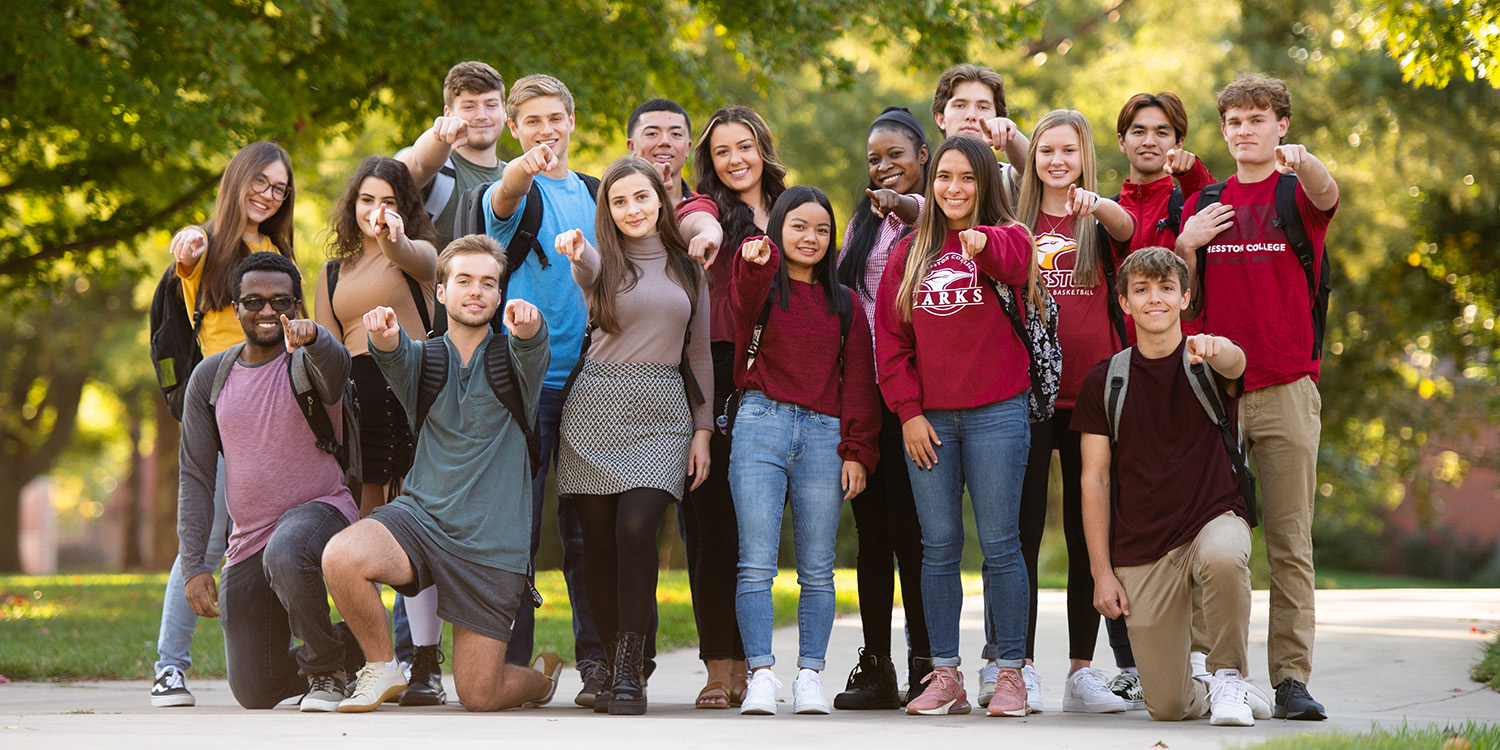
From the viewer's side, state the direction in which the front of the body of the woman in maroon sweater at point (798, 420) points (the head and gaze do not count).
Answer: toward the camera

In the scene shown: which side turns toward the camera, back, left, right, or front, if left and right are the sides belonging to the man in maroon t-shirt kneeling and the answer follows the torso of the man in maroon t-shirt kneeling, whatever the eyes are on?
front

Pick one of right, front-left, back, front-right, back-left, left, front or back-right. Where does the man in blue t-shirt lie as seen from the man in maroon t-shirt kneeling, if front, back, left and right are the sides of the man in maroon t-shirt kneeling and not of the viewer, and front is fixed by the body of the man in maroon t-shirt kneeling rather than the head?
right

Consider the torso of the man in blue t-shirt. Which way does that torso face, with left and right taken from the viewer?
facing the viewer

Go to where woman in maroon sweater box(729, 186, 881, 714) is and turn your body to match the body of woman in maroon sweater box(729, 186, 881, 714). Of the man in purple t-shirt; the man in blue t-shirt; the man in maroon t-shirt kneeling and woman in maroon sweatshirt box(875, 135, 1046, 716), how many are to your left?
2

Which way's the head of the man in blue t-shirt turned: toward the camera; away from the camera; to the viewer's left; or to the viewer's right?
toward the camera

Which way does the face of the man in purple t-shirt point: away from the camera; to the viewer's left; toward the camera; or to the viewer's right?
toward the camera

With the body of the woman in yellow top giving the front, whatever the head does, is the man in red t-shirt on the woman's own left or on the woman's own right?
on the woman's own left

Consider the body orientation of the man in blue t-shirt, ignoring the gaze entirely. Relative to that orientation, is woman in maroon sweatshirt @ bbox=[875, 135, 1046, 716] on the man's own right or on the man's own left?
on the man's own left

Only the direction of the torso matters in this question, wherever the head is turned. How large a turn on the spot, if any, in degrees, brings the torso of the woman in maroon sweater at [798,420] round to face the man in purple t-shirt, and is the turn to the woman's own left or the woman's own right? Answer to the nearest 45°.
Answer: approximately 90° to the woman's own right
